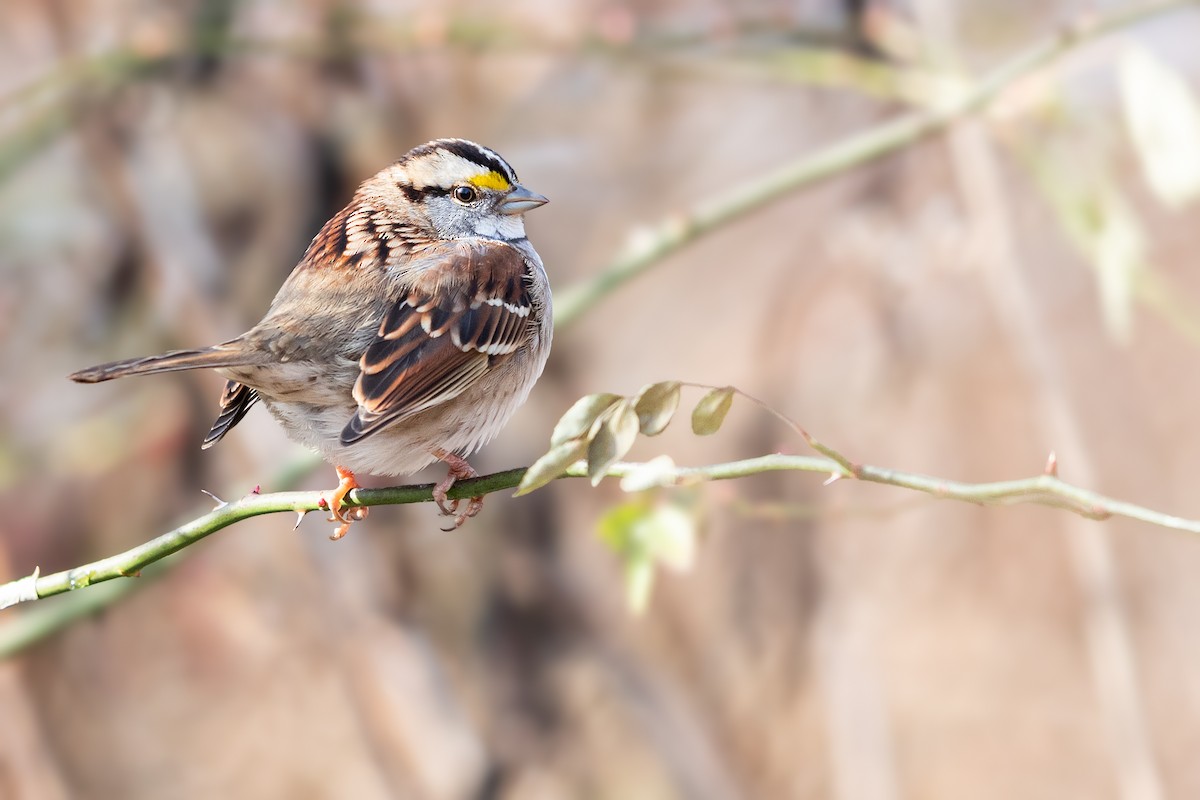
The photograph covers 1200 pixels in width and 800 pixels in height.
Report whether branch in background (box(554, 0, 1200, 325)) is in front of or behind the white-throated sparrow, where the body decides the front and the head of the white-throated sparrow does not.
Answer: in front

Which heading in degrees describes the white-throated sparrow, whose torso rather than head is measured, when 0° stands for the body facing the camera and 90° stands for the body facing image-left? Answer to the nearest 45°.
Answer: approximately 270°
